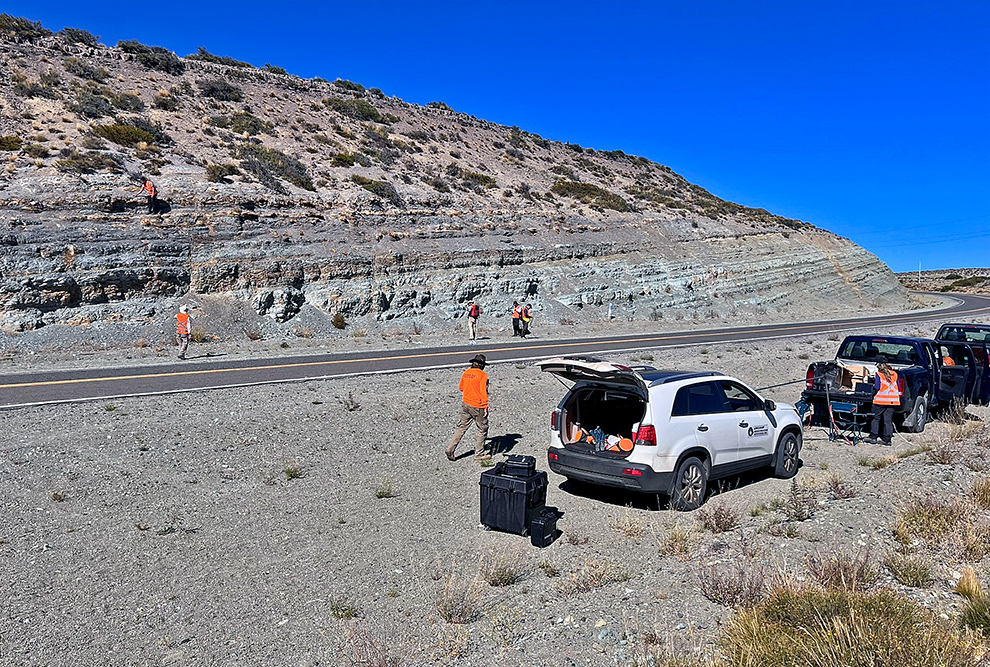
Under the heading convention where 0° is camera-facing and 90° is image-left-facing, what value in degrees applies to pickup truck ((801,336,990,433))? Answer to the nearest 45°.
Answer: approximately 225°

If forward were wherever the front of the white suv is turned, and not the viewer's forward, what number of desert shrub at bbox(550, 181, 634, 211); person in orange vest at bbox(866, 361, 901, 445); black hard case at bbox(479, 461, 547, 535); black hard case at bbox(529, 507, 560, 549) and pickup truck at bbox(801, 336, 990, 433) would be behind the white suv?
2

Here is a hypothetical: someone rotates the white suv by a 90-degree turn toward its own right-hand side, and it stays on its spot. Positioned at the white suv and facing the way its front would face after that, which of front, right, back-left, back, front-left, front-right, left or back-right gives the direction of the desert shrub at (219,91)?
back

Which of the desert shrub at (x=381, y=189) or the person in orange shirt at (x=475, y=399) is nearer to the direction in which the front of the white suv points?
the desert shrub

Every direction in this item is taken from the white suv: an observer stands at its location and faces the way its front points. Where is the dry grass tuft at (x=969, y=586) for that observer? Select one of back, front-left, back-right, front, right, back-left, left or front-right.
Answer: right

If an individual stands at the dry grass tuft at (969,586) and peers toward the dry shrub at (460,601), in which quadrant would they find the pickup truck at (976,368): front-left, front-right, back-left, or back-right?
back-right

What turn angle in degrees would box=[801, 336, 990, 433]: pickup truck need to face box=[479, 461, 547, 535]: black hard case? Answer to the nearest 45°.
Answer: approximately 180°

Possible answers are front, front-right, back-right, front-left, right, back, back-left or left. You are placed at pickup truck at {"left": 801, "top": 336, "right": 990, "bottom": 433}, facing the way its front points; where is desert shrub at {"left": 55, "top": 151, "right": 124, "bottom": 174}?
back-left

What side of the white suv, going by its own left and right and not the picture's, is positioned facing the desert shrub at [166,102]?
left

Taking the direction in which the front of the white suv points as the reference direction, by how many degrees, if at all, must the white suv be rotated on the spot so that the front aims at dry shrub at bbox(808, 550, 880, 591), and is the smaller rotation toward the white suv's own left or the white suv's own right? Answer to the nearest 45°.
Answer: approximately 90° to the white suv's own right
